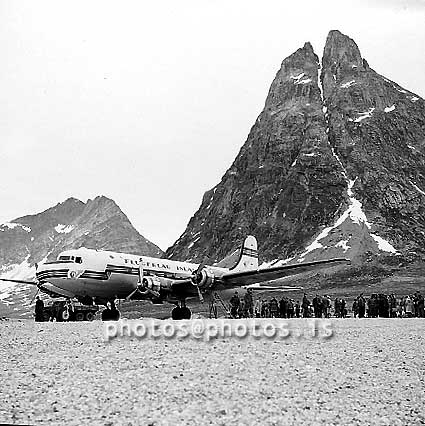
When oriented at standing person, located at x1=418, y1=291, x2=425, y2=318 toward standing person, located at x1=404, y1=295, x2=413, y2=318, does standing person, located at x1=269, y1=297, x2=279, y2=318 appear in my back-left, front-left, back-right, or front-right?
front-left

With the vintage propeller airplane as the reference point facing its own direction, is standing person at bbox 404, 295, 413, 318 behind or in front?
behind

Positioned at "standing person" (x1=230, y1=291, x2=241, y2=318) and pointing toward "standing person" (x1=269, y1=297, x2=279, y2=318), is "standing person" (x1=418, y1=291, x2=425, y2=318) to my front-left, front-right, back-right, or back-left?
front-right

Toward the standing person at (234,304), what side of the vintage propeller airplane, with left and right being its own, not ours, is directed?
back

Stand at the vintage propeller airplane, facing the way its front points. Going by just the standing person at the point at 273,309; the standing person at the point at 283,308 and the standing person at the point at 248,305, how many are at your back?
3

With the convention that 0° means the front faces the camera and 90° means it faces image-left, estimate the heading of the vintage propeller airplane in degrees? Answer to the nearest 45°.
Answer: approximately 45°

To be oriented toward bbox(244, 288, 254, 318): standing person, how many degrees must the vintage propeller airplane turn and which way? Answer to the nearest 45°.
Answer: approximately 180°

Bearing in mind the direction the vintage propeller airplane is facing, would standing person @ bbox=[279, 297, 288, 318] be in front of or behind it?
behind

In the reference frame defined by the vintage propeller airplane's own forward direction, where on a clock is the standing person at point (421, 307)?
The standing person is roughly at 7 o'clock from the vintage propeller airplane.
